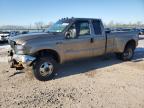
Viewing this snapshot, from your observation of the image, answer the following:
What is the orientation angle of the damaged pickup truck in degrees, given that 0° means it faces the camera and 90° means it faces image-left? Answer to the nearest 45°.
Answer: approximately 45°
